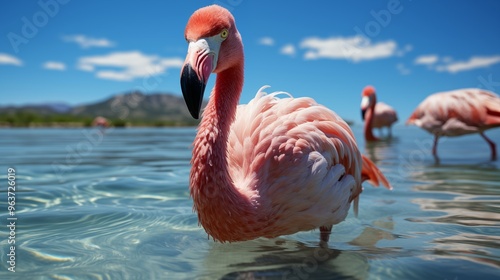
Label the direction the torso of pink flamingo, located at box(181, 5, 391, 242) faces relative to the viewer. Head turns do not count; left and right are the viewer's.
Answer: facing the viewer and to the left of the viewer

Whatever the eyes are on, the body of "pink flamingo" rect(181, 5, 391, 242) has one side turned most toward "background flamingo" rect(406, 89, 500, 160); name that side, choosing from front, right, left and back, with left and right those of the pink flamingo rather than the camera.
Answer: back
